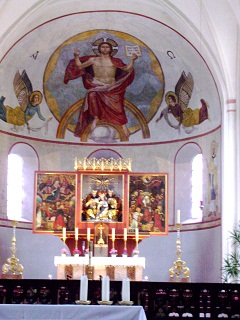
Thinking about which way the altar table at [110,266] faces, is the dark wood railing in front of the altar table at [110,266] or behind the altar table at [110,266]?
in front

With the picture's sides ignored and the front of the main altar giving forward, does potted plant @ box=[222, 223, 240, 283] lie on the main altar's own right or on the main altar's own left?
on the main altar's own left

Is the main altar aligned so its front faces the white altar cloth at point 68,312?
yes

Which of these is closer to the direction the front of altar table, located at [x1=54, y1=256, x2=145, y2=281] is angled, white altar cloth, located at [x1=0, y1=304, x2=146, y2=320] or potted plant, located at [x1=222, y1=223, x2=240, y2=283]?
the white altar cloth

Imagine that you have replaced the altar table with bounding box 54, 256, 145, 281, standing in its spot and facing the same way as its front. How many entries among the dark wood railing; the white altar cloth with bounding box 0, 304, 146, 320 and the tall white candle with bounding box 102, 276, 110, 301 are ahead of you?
3

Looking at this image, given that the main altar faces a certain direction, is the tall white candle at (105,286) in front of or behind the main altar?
in front

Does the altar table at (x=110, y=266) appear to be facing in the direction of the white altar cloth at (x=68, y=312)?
yes

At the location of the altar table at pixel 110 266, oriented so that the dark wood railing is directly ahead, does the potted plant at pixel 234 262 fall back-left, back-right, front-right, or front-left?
front-left

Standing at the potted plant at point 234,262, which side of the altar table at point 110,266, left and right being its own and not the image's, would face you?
left

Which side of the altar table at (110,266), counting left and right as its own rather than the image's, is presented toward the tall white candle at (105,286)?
front

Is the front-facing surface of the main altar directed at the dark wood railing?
yes

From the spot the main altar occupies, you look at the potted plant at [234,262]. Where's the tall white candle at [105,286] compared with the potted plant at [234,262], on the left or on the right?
right

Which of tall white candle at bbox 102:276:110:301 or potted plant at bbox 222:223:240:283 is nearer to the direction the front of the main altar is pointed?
the tall white candle

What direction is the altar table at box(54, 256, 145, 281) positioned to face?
toward the camera
